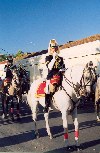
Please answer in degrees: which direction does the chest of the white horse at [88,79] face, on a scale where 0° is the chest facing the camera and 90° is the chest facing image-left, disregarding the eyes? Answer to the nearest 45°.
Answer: approximately 0°

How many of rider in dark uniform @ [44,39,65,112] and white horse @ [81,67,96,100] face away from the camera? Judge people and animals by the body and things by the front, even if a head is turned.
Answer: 0

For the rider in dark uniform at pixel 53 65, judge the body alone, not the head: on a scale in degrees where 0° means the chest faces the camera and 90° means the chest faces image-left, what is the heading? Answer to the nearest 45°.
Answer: approximately 315°
